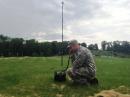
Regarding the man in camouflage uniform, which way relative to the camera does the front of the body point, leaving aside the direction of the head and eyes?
to the viewer's left
